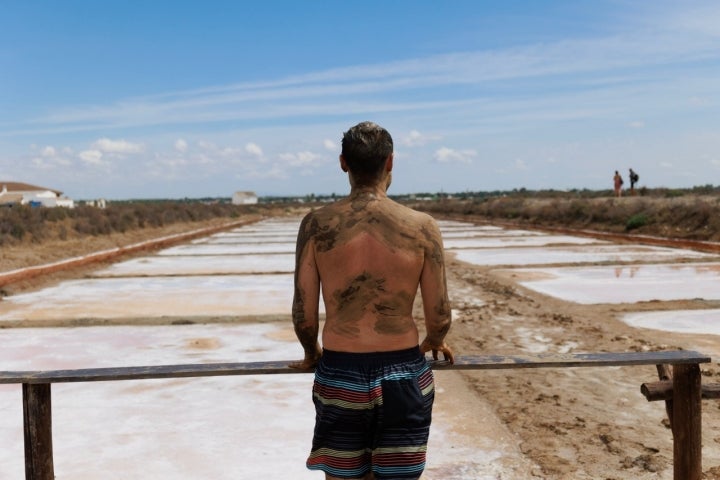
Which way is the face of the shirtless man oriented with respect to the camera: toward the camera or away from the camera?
away from the camera

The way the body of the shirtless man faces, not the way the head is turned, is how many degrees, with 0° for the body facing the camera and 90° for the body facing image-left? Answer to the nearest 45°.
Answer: approximately 180°
